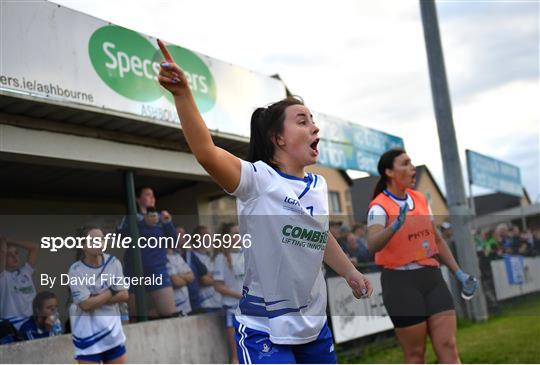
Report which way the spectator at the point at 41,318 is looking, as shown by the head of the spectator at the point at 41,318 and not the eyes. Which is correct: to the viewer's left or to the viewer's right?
to the viewer's right

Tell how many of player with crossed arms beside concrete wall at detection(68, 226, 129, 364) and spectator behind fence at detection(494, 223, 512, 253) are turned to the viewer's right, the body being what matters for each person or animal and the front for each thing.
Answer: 0

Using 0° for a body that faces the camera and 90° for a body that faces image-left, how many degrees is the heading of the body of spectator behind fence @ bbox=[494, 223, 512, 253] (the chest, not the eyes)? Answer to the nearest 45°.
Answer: approximately 45°

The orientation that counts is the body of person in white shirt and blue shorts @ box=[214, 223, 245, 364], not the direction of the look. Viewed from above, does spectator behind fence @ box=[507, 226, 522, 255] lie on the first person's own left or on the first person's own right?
on the first person's own left

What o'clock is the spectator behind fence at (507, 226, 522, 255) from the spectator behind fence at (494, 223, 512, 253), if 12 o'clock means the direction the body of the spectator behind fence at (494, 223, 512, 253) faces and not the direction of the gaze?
the spectator behind fence at (507, 226, 522, 255) is roughly at 10 o'clock from the spectator behind fence at (494, 223, 512, 253).

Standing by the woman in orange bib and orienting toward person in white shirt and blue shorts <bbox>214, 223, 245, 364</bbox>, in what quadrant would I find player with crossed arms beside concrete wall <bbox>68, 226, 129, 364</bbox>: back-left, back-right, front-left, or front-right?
front-left

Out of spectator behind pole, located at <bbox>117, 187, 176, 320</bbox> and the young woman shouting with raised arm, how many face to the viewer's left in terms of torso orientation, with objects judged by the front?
0

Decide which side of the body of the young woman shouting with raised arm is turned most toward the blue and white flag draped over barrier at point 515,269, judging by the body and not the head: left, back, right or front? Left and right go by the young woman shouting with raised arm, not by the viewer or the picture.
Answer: left

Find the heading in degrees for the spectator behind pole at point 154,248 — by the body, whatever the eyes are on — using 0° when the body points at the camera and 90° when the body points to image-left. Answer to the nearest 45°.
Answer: approximately 315°

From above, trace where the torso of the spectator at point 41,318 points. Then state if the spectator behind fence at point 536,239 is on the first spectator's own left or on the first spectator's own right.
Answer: on the first spectator's own left

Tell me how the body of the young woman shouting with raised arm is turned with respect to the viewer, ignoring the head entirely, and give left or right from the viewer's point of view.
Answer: facing the viewer and to the right of the viewer
